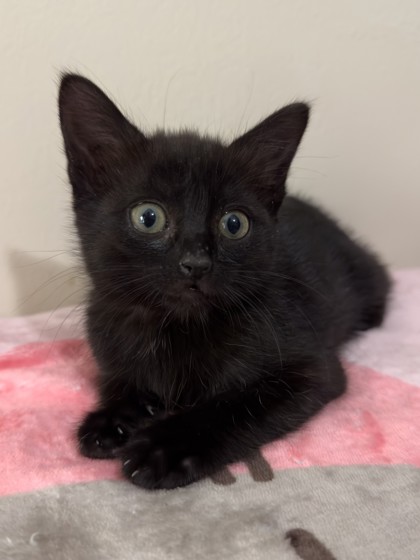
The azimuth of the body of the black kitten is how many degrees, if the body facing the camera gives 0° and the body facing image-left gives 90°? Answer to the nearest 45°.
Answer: approximately 45°
